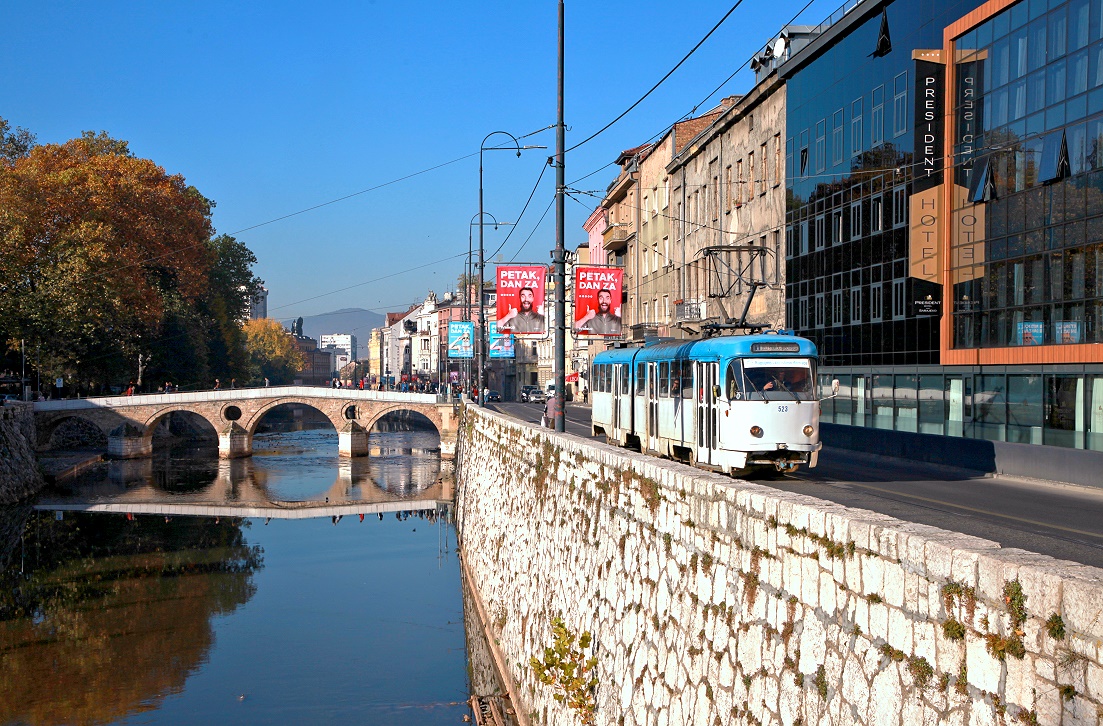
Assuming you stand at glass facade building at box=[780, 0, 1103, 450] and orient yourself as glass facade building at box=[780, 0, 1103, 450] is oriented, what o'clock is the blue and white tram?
The blue and white tram is roughly at 11 o'clock from the glass facade building.

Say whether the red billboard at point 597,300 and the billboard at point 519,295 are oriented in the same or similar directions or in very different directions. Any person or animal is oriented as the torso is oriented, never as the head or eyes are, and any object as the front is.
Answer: same or similar directions

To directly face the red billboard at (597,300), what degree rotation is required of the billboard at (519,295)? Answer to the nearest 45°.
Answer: approximately 90° to its left

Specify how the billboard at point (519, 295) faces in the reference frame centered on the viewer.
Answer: facing the viewer

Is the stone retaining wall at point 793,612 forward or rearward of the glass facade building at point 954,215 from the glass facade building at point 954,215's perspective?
forward

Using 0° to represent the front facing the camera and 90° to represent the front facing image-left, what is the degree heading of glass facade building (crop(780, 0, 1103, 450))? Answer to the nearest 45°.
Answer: approximately 45°

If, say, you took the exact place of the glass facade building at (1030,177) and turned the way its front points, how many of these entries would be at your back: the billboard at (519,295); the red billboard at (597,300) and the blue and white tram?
0

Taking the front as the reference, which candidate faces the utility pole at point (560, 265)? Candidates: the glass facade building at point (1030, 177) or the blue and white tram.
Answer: the glass facade building

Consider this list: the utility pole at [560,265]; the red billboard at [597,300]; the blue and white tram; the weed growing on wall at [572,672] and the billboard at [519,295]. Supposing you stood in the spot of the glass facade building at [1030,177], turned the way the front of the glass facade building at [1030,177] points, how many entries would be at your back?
0

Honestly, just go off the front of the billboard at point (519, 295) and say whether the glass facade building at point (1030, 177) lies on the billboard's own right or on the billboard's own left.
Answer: on the billboard's own left

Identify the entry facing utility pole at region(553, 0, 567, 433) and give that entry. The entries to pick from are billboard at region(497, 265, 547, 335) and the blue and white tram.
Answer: the billboard

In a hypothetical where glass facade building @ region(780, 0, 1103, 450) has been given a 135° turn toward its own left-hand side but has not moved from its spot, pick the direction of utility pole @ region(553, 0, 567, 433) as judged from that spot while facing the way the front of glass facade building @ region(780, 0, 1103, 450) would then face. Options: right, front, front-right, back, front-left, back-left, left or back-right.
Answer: back-right

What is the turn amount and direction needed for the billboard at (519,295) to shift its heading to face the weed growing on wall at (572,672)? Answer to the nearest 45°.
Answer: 0° — it already faces it

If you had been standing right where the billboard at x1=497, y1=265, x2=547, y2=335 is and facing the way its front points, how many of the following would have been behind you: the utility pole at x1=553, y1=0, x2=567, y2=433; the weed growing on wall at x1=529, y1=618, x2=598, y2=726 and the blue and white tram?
0

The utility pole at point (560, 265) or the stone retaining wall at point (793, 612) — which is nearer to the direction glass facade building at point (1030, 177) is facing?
the utility pole

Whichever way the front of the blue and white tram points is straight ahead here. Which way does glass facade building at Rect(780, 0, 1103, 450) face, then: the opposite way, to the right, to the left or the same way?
to the right

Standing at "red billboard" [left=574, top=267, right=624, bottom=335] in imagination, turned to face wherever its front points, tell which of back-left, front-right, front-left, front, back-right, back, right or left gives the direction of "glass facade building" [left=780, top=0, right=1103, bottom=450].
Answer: left

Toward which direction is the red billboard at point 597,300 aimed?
toward the camera

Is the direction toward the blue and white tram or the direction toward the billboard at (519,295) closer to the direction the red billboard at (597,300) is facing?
the blue and white tram

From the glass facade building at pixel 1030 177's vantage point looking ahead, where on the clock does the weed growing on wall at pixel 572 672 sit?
The weed growing on wall is roughly at 11 o'clock from the glass facade building.

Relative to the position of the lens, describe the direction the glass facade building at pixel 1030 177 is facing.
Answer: facing the viewer and to the left of the viewer
